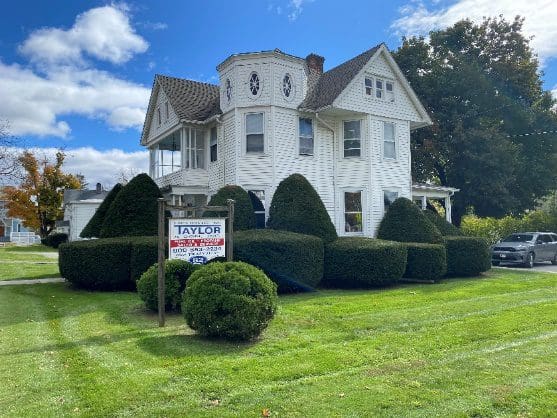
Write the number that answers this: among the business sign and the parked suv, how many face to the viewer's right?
0

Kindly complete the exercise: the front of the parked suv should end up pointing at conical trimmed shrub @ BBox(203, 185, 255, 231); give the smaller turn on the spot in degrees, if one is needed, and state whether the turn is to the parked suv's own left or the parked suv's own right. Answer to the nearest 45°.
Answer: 0° — it already faces it

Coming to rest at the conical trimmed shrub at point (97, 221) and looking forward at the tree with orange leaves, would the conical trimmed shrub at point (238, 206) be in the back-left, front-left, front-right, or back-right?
back-right

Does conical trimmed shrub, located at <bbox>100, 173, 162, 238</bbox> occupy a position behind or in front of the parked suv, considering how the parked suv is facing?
in front

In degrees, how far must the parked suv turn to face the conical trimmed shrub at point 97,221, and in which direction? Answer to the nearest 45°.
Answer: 0° — it already faces it

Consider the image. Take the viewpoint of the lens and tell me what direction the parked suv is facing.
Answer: facing the viewer and to the left of the viewer

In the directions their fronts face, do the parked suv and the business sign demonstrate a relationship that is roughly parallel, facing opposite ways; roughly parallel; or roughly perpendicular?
roughly perpendicular

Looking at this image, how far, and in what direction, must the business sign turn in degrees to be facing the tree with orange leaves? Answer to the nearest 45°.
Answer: approximately 180°

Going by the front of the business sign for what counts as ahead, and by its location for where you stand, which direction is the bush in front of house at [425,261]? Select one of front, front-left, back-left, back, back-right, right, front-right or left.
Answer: back-left

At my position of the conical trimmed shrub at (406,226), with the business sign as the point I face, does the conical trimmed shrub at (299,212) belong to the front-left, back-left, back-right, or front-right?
front-right

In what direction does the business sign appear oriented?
toward the camera

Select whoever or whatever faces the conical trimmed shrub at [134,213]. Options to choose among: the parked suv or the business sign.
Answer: the parked suv

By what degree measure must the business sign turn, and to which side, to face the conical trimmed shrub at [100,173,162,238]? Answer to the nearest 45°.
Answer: approximately 180°
